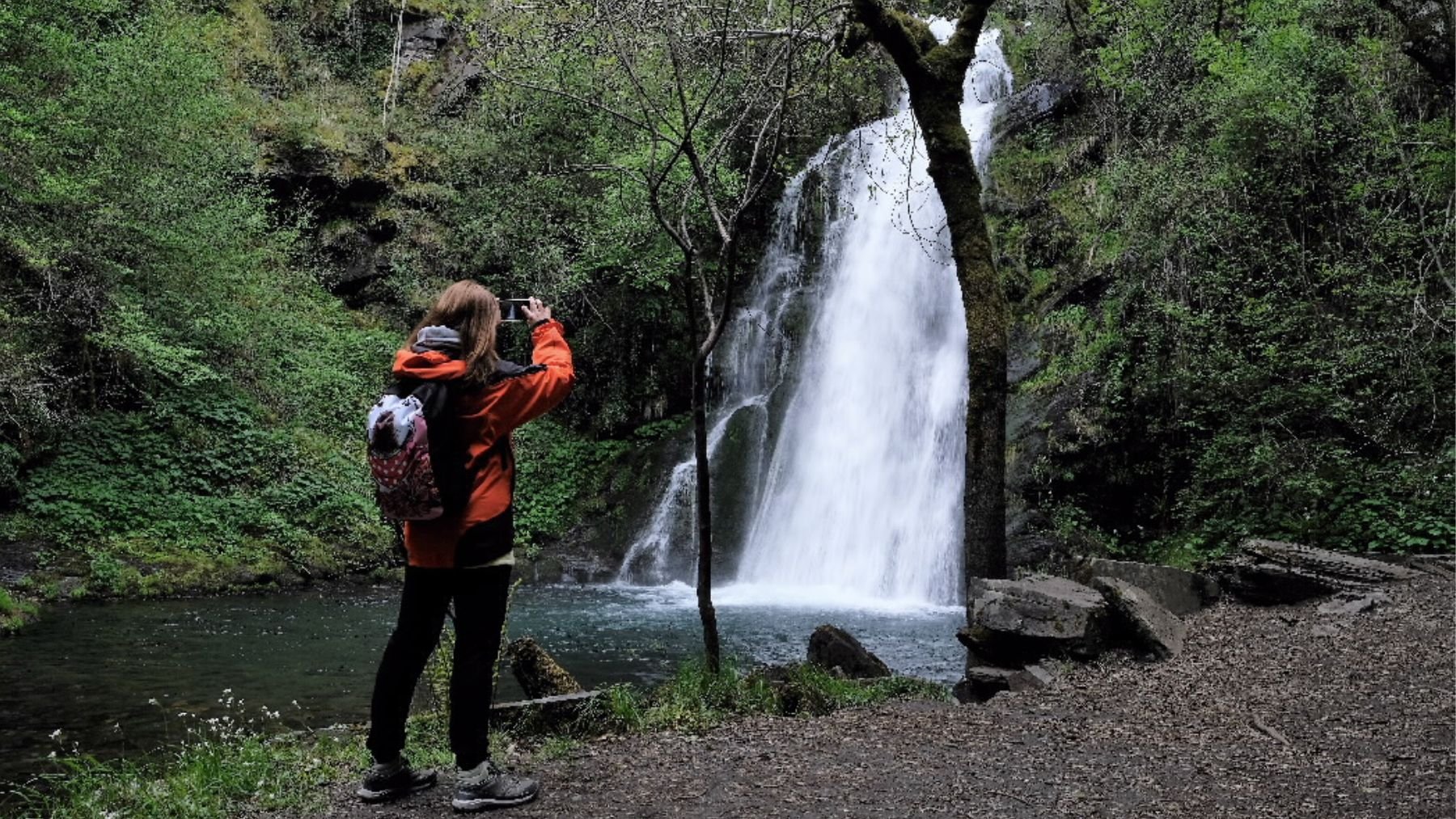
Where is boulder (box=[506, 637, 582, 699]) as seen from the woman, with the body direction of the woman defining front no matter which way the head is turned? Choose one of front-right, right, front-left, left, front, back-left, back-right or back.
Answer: front-left

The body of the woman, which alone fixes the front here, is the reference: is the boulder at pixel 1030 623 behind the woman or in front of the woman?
in front

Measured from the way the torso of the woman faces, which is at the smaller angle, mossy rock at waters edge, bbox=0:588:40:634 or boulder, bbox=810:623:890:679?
the boulder

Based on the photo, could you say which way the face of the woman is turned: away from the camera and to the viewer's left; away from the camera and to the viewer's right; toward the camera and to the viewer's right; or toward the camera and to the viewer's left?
away from the camera and to the viewer's right

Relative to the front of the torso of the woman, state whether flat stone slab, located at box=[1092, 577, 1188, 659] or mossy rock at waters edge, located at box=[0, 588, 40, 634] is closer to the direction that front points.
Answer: the flat stone slab

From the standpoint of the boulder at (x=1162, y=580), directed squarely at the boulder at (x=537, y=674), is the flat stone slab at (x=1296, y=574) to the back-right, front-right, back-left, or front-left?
back-left

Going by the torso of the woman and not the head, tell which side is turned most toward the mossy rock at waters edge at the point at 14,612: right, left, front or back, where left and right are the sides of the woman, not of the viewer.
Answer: left

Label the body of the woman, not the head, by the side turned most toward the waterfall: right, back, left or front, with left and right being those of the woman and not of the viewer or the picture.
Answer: front

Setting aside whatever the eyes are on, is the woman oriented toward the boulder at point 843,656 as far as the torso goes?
yes

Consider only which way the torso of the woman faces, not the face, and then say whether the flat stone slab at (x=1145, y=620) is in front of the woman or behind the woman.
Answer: in front

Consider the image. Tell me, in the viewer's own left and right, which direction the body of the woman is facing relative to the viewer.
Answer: facing away from the viewer and to the right of the viewer
